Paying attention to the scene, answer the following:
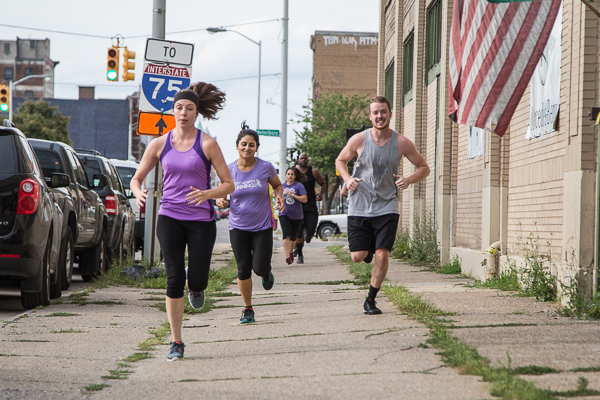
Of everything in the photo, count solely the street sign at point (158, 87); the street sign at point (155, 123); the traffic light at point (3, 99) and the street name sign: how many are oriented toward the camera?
4

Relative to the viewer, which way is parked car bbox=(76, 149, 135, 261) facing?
away from the camera

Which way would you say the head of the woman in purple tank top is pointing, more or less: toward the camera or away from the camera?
toward the camera

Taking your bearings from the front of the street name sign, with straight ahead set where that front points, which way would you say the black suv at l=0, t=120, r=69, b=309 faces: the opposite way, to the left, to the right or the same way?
the opposite way

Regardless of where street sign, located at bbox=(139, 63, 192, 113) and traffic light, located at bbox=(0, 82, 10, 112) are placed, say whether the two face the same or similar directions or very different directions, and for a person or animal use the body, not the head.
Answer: same or similar directions

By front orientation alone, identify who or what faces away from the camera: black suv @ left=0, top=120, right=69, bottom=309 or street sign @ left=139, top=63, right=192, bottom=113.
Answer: the black suv

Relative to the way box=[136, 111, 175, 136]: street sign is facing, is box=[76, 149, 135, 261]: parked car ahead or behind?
behind

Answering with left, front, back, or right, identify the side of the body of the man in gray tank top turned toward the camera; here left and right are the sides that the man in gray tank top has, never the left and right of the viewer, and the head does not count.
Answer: front

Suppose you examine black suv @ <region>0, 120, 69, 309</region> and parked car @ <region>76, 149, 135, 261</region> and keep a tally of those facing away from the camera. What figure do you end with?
2

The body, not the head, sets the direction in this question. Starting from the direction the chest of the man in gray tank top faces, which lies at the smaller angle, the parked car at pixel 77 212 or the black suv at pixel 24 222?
the black suv

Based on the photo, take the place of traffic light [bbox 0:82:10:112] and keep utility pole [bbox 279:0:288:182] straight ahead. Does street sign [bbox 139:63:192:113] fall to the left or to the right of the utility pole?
right

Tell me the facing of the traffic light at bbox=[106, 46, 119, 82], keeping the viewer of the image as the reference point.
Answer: facing the viewer

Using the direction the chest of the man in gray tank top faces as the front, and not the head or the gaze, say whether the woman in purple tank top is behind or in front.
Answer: in front

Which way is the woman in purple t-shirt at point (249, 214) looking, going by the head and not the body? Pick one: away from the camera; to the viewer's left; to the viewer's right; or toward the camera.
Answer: toward the camera
